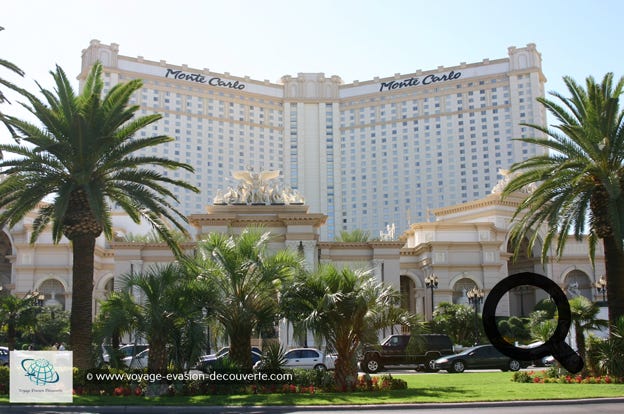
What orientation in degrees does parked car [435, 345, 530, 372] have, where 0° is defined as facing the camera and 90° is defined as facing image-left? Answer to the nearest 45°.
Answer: approximately 90°

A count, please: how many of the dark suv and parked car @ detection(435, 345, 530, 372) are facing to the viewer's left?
2

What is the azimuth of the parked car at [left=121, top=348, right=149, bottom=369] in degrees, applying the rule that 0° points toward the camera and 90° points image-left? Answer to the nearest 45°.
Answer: approximately 90°

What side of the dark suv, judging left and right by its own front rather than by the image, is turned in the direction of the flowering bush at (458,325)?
right

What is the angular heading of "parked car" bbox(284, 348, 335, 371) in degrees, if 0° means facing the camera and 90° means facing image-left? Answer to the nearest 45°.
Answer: approximately 90°

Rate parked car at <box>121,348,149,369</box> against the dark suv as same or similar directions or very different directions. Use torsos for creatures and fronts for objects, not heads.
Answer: same or similar directions

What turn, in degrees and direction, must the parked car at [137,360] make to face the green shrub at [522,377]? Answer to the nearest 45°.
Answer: approximately 180°

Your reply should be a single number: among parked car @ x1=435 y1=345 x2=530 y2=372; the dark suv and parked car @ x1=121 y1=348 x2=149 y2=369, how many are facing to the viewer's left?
3

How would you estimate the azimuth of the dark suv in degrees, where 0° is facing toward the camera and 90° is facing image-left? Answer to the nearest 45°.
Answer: approximately 90°

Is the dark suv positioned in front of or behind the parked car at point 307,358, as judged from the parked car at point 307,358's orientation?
behind
